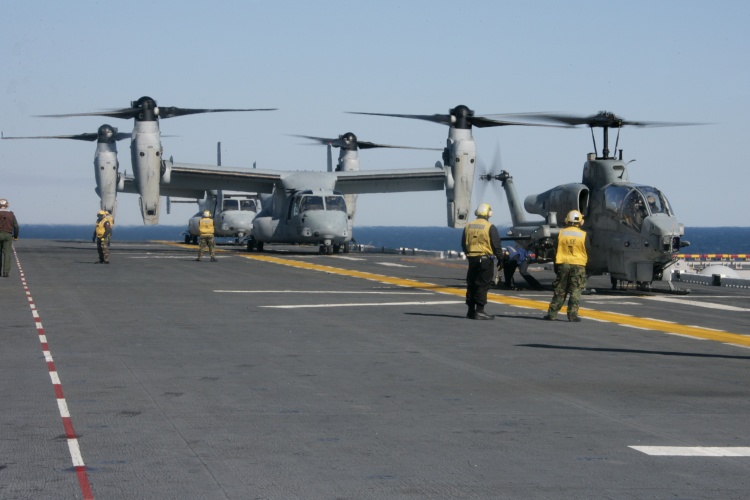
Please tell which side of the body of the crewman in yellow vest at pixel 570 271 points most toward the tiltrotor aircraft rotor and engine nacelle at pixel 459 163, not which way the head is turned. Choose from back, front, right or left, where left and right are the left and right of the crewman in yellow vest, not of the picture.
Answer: front

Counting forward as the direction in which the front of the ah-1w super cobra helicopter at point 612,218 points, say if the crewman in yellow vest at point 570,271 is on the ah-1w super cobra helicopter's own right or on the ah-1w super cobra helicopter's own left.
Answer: on the ah-1w super cobra helicopter's own right

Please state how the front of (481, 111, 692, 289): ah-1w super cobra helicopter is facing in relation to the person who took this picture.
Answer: facing the viewer and to the right of the viewer

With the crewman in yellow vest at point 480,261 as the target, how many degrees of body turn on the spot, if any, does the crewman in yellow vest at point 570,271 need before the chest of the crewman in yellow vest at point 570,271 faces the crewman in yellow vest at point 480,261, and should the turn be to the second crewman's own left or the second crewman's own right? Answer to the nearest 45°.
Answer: approximately 90° to the second crewman's own left

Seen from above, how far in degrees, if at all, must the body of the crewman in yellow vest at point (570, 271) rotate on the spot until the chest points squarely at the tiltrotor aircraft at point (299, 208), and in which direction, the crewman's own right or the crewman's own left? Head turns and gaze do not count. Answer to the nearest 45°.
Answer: approximately 45° to the crewman's own left

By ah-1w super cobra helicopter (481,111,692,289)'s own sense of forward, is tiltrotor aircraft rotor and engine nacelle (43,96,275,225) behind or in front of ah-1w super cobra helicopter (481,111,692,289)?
behind

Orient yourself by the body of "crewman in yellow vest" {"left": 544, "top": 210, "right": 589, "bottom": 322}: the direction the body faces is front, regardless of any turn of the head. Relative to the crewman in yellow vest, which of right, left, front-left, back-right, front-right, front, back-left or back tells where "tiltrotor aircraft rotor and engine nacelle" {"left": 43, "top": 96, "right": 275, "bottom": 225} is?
front-left

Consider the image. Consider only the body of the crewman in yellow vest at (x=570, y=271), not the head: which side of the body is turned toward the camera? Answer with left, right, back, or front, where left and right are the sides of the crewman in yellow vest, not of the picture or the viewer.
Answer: back

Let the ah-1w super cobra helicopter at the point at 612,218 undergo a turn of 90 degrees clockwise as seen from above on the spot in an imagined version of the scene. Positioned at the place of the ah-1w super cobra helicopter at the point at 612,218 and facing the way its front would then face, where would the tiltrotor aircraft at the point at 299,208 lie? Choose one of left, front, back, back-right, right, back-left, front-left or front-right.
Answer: right

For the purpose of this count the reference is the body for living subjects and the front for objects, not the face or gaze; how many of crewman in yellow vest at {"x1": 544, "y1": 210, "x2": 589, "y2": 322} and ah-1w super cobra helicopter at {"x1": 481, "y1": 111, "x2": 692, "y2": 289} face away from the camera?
1

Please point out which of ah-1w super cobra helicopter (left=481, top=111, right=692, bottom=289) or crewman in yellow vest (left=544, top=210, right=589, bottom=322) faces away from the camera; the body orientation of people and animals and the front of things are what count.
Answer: the crewman in yellow vest

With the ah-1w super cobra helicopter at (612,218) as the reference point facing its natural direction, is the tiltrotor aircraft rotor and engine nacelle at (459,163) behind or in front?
behind

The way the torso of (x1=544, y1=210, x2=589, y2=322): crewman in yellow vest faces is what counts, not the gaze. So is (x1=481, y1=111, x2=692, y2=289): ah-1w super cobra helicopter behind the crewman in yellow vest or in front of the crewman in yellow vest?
in front

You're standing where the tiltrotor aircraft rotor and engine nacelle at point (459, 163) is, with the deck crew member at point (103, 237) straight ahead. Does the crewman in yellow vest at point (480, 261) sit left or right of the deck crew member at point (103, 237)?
left

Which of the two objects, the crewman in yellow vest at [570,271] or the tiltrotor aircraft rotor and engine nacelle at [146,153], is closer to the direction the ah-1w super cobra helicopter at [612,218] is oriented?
the crewman in yellow vest
